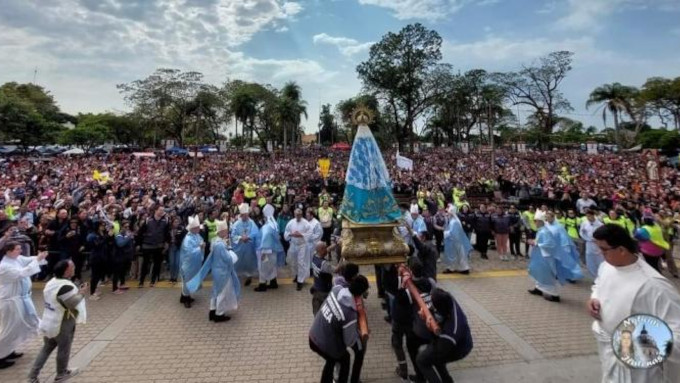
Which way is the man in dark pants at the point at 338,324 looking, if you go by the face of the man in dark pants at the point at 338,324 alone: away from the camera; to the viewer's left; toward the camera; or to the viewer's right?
away from the camera

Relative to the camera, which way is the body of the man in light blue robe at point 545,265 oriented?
to the viewer's left

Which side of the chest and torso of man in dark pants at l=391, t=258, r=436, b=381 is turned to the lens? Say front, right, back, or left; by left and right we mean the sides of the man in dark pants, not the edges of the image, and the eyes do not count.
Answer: back

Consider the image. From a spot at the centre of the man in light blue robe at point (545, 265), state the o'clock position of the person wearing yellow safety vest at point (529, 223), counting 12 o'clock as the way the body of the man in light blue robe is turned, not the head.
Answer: The person wearing yellow safety vest is roughly at 3 o'clock from the man in light blue robe.

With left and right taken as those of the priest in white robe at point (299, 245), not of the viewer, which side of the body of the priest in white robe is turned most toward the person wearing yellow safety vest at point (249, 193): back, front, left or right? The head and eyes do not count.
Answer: back

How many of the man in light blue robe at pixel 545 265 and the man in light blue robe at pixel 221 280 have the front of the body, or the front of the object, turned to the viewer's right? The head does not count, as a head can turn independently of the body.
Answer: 1

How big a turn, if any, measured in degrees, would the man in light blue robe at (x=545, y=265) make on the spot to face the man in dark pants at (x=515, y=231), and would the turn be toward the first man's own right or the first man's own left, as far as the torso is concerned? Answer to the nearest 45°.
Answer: approximately 90° to the first man's own right

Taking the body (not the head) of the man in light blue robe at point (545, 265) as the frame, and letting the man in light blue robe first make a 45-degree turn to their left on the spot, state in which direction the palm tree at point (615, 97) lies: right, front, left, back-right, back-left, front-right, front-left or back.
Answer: back-right

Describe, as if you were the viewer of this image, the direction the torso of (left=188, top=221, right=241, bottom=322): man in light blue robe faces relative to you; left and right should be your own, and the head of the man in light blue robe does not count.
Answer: facing to the right of the viewer

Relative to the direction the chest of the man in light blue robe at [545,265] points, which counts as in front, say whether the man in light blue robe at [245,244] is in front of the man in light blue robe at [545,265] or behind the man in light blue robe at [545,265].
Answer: in front

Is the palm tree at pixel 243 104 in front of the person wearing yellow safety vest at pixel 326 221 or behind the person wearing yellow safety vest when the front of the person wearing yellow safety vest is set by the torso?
behind

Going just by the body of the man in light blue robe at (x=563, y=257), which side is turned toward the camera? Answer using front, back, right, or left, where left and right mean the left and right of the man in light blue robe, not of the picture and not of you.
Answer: left
